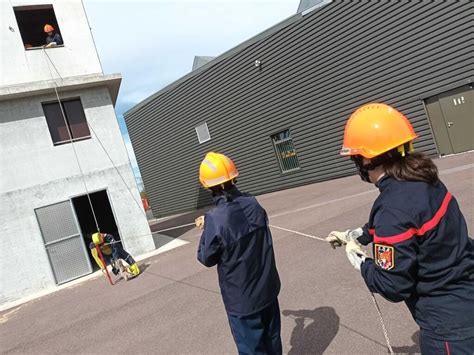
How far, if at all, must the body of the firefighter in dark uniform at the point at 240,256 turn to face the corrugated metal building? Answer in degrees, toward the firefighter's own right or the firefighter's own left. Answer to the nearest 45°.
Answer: approximately 45° to the firefighter's own right

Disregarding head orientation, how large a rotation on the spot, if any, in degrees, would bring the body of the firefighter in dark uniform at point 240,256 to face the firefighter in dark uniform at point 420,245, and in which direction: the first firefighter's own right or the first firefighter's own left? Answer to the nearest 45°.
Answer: approximately 180°

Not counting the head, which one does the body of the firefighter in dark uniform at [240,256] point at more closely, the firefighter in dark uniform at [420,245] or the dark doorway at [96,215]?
the dark doorway

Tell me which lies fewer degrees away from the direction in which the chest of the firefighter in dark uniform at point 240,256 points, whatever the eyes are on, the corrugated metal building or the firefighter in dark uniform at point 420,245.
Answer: the corrugated metal building

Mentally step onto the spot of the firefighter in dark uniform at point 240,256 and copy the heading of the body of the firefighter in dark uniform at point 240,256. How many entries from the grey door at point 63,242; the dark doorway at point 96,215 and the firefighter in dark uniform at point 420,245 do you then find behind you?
1

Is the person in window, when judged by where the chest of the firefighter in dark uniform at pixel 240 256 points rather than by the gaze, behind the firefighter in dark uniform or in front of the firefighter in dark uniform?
in front

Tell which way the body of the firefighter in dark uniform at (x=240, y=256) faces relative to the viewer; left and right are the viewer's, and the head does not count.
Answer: facing away from the viewer and to the left of the viewer

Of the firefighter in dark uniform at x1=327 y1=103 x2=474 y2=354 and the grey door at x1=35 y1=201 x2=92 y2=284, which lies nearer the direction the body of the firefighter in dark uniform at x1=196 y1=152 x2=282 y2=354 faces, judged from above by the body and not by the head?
the grey door

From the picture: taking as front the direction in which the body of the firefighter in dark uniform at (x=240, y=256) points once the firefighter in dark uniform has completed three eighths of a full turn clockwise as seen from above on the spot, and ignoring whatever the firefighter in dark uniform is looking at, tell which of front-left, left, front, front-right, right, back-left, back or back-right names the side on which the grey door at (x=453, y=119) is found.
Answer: front-left

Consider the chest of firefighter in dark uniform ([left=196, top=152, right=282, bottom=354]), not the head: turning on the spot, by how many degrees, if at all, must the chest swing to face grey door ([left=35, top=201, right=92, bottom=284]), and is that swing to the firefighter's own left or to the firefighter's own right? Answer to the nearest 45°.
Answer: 0° — they already face it
